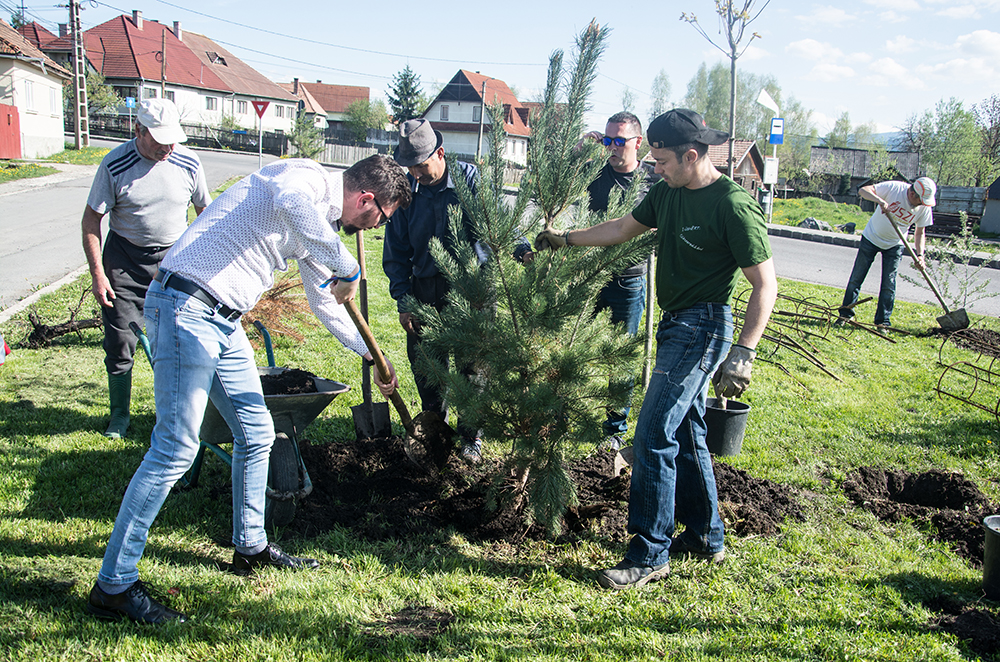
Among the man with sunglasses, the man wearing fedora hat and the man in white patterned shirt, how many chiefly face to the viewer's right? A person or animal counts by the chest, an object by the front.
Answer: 1

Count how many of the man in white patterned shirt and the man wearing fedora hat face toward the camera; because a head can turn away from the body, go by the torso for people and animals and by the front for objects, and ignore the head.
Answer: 1

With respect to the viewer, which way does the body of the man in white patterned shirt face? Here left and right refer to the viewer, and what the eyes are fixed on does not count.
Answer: facing to the right of the viewer

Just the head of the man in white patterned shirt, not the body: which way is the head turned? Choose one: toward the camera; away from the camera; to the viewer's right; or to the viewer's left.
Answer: to the viewer's right

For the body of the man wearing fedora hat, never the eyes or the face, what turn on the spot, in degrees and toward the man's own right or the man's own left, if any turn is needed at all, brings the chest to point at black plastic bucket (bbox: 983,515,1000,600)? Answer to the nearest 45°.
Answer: approximately 45° to the man's own left

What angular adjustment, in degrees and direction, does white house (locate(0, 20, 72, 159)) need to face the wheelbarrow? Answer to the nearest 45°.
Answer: approximately 45° to its right

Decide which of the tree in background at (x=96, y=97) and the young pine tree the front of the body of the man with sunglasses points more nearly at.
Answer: the young pine tree

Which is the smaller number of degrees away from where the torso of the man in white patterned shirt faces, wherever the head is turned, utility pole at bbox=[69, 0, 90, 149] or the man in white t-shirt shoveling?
the man in white t-shirt shoveling

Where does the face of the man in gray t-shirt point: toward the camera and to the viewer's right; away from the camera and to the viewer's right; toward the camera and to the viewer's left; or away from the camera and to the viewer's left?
toward the camera and to the viewer's right

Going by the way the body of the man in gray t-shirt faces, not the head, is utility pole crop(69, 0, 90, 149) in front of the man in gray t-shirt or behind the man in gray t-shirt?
behind

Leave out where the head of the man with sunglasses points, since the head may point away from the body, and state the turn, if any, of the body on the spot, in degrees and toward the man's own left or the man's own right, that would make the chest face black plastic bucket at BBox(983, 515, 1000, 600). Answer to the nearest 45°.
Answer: approximately 90° to the man's own left

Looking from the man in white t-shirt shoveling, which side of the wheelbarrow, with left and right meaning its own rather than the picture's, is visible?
left
